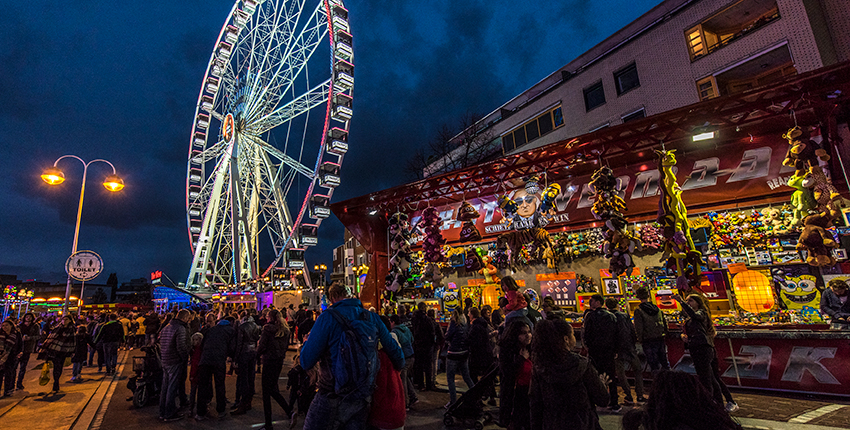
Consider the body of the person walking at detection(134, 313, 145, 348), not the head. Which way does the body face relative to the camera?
away from the camera

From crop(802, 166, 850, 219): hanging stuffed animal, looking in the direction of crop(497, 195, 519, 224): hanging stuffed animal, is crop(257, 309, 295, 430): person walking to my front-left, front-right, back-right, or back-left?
front-left

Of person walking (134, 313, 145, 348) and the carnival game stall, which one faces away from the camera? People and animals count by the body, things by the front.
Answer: the person walking

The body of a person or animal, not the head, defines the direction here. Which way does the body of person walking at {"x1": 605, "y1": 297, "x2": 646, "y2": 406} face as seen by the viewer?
away from the camera

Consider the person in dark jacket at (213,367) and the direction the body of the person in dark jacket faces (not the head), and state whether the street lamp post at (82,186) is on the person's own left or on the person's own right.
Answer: on the person's own left

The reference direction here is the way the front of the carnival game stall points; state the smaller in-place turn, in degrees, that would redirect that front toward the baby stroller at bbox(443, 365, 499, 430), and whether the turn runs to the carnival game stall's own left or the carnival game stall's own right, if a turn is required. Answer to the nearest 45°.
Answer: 0° — it already faces it

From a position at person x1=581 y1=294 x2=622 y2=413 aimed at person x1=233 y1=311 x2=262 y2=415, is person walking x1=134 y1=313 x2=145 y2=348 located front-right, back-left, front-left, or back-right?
front-right

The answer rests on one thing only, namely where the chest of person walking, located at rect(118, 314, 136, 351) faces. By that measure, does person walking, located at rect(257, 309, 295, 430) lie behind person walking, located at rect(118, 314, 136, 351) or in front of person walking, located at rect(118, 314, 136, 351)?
behind

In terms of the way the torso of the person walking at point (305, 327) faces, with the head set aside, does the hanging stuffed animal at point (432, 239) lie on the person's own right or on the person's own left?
on the person's own right

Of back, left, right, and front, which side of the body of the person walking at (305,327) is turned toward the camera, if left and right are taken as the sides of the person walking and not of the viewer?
back
